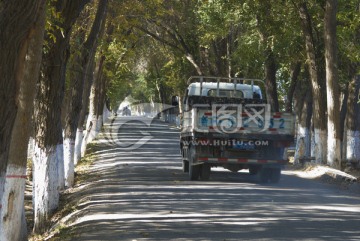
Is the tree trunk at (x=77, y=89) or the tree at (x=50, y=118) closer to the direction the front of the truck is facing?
the tree trunk

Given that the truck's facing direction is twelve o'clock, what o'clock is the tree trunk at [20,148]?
The tree trunk is roughly at 7 o'clock from the truck.

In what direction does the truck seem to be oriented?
away from the camera

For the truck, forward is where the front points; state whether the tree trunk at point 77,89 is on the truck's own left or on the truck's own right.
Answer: on the truck's own left

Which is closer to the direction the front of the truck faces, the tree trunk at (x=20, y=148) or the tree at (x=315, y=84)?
the tree

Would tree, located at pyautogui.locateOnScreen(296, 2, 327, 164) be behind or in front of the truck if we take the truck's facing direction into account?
in front

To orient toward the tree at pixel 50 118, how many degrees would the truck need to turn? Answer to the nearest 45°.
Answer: approximately 135° to its left

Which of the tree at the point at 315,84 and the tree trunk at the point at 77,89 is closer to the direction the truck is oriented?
the tree

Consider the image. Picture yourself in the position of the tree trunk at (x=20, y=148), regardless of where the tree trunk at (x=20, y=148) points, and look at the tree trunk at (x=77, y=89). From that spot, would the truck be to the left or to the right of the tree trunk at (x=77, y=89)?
right

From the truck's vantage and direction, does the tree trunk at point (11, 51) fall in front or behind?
behind
